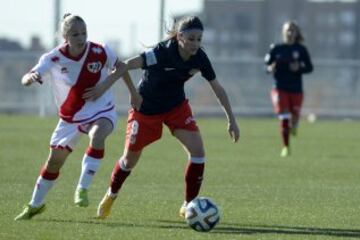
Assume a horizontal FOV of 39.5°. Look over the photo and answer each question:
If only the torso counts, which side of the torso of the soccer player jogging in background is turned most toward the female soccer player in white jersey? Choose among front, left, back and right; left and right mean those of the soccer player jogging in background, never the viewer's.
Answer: front

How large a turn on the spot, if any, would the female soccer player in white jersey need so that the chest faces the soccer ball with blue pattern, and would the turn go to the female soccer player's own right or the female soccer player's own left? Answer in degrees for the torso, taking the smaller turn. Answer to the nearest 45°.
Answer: approximately 45° to the female soccer player's own left

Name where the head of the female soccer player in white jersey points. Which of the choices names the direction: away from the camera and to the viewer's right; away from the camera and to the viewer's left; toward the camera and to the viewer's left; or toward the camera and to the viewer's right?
toward the camera and to the viewer's right

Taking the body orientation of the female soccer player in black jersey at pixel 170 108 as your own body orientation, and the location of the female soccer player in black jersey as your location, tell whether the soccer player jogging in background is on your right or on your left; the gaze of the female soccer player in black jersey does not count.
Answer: on your left

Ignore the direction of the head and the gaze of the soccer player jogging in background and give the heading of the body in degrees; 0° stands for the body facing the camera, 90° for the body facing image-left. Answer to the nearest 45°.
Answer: approximately 0°

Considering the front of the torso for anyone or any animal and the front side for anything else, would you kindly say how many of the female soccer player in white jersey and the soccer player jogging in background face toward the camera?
2

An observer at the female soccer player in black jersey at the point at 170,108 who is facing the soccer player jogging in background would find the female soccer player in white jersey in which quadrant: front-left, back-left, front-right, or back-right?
back-left

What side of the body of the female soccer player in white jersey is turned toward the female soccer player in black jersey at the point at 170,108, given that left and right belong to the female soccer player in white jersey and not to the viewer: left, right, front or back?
left

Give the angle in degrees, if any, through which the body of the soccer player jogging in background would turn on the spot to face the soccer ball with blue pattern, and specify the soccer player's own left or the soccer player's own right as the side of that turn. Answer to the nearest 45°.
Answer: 0° — they already face it

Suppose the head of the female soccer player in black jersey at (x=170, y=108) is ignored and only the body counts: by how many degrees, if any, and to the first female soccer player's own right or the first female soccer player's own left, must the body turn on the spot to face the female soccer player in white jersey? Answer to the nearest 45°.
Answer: approximately 135° to the first female soccer player's own right

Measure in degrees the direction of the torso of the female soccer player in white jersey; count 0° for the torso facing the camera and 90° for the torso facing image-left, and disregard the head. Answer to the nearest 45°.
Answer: approximately 0°
